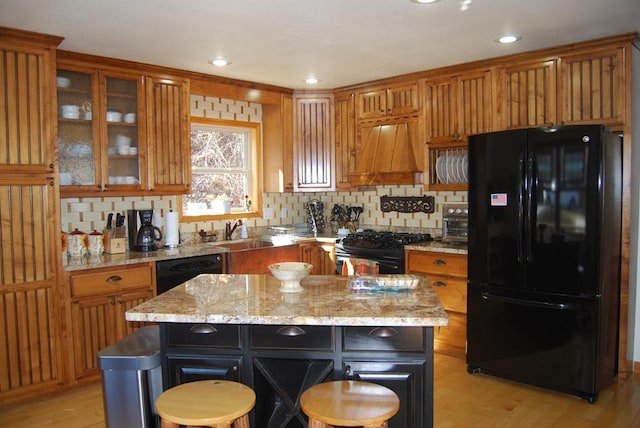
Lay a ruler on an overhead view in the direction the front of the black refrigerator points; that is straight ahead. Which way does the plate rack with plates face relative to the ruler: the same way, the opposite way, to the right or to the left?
the same way

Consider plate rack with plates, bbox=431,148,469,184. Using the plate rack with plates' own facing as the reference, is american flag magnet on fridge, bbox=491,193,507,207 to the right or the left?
on its left

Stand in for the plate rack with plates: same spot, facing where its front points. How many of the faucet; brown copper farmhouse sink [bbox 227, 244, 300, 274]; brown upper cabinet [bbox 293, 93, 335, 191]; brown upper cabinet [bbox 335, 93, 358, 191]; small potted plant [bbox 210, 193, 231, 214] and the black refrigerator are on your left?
1

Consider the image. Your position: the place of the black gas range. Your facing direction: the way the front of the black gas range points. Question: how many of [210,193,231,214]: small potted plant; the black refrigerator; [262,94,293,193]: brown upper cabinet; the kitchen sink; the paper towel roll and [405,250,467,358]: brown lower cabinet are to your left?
2

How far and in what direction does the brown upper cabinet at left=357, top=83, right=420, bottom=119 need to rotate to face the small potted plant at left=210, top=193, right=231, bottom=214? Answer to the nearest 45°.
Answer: approximately 45° to its right

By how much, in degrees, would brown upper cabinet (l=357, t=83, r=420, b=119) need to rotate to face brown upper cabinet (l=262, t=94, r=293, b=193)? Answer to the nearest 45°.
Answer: approximately 45° to its right

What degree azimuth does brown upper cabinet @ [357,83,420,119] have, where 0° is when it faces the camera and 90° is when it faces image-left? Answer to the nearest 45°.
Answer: approximately 45°

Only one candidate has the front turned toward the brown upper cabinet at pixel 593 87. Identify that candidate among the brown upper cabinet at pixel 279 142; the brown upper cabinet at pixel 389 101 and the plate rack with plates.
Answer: the brown upper cabinet at pixel 279 142

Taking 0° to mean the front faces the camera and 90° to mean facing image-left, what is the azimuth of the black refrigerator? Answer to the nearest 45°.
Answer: approximately 45°

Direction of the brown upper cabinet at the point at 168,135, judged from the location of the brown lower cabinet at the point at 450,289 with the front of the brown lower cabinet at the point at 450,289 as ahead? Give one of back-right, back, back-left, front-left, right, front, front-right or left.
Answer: front-right

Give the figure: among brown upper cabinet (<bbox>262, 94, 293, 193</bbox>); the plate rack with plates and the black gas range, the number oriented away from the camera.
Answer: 0

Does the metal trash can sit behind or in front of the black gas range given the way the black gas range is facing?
in front

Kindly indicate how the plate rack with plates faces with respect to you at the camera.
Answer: facing the viewer and to the left of the viewer

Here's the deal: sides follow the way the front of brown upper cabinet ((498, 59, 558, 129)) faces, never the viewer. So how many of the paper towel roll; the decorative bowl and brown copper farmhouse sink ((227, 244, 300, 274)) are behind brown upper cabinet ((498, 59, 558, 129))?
0

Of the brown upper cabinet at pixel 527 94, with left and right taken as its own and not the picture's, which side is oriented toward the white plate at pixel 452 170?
right

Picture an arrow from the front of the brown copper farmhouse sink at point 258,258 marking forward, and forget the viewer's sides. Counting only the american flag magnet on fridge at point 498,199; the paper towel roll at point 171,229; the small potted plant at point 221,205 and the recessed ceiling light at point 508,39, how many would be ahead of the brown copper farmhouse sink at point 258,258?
2

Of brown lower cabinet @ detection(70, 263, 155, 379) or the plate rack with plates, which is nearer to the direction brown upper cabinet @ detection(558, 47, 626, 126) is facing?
the brown lower cabinet

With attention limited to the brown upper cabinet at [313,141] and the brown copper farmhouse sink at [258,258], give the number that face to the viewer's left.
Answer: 0
